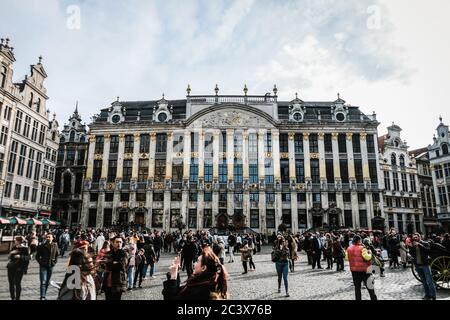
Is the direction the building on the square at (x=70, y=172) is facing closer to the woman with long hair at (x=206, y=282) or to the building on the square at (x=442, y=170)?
the woman with long hair

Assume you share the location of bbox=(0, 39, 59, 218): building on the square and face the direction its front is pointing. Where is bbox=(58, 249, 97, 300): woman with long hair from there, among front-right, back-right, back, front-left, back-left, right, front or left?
front-right

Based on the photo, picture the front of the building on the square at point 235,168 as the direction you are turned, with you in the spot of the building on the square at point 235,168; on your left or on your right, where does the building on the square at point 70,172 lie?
on your right

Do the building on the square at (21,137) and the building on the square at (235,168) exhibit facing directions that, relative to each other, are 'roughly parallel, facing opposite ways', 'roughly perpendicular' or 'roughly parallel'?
roughly perpendicular

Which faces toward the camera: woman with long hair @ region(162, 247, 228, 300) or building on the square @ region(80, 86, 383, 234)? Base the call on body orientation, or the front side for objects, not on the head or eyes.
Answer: the building on the square

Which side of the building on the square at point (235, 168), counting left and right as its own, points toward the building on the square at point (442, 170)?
left

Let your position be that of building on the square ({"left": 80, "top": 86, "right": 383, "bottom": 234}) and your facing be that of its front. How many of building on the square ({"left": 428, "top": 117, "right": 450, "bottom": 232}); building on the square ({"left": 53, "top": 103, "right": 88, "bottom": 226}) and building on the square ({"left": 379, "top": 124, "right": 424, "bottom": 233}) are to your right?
1

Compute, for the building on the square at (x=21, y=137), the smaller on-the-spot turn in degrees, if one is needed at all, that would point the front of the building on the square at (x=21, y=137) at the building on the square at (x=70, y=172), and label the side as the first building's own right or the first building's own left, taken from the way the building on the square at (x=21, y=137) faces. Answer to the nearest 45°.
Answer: approximately 90° to the first building's own left

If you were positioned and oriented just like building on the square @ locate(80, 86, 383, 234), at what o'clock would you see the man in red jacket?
The man in red jacket is roughly at 12 o'clock from the building on the square.

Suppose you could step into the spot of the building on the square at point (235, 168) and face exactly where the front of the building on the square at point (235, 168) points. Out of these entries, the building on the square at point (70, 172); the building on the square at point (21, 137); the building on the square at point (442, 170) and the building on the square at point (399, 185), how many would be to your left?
2

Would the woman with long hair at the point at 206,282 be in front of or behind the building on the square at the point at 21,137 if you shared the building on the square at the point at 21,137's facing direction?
in front

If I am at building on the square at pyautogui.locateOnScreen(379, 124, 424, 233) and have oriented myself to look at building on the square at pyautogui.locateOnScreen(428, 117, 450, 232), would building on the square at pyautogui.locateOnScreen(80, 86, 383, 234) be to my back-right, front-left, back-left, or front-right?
back-right

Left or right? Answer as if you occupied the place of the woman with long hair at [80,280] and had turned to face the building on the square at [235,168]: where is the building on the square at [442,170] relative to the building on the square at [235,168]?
right
